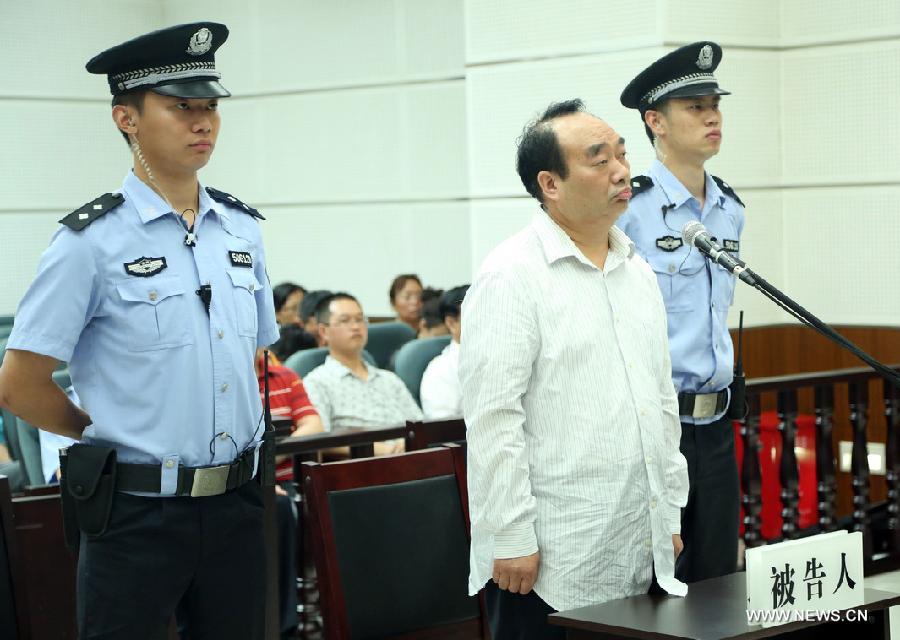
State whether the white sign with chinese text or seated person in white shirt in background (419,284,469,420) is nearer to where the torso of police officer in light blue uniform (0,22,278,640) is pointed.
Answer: the white sign with chinese text

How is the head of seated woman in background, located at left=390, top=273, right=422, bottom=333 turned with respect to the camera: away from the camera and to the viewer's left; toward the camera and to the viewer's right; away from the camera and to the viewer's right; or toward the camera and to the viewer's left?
toward the camera and to the viewer's right

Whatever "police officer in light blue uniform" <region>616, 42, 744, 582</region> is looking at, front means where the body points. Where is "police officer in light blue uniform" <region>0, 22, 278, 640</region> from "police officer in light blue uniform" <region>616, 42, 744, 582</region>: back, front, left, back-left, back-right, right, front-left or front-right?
right

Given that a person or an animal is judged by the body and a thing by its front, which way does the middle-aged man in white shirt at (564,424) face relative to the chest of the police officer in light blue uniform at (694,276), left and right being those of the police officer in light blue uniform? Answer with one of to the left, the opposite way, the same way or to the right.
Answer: the same way

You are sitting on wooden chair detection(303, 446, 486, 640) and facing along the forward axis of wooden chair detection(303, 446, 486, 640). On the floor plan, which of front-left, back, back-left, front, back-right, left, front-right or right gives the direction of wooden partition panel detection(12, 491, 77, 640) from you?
back-right

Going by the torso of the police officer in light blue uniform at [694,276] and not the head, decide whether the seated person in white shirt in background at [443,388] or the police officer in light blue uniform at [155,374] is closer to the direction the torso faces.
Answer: the police officer in light blue uniform

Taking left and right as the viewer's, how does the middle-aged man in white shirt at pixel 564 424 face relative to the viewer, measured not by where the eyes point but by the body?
facing the viewer and to the right of the viewer

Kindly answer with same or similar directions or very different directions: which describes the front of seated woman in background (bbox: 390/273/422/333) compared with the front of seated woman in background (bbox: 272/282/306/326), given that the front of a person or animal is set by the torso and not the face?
same or similar directions

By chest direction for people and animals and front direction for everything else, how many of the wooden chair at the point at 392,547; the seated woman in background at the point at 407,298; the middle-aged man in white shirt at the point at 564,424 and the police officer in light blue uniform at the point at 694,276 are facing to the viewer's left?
0

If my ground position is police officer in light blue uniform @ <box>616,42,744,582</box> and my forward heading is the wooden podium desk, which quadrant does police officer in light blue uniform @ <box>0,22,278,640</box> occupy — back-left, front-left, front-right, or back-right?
front-right

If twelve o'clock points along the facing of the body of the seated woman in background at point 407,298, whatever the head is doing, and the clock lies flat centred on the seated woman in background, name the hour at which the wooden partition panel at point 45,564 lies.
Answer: The wooden partition panel is roughly at 2 o'clock from the seated woman in background.

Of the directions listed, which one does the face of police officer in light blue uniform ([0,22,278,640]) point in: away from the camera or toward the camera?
toward the camera

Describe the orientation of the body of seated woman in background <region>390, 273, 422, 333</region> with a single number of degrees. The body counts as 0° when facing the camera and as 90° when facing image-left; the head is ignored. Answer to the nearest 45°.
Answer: approximately 315°

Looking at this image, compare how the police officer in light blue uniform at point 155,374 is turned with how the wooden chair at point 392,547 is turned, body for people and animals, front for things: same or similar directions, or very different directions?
same or similar directions

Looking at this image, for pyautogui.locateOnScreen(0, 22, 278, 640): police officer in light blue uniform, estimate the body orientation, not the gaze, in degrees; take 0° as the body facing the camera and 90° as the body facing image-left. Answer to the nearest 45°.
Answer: approximately 315°

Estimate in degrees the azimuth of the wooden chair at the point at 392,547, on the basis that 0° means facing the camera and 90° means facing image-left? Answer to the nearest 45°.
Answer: approximately 315°
